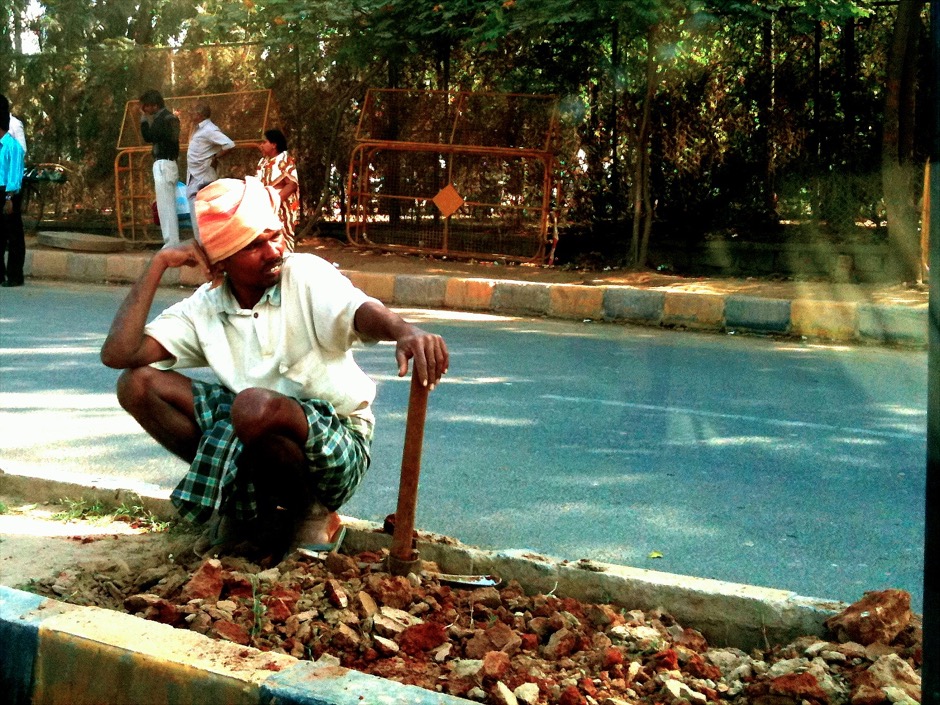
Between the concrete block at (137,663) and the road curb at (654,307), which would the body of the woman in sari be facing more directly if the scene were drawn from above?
the concrete block

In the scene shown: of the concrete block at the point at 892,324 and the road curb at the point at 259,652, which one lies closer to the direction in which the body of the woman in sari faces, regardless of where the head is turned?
the road curb
